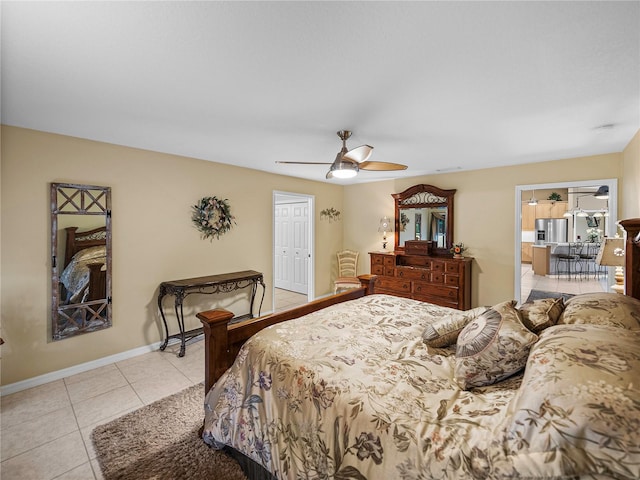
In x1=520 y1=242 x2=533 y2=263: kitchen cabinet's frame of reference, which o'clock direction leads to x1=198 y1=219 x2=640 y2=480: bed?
The bed is roughly at 12 o'clock from the kitchen cabinet.

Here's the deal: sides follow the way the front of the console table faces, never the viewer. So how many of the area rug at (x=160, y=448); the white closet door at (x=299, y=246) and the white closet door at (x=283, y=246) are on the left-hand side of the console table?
2

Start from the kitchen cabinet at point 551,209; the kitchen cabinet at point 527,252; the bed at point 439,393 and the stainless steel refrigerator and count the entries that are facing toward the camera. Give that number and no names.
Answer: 3

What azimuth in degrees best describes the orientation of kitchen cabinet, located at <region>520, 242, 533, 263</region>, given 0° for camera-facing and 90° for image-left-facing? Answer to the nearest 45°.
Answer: approximately 0°

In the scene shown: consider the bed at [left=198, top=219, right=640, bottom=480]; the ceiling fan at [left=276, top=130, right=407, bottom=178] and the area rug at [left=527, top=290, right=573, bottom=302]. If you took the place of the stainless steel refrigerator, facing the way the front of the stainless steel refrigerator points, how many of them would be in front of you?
3

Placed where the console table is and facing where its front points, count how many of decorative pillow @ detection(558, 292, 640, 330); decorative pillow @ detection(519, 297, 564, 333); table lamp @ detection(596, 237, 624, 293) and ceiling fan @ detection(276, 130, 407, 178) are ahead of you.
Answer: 4

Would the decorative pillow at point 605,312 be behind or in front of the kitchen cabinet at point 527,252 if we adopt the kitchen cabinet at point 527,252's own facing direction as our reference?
in front

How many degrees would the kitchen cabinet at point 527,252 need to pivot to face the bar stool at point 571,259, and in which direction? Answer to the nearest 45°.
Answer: approximately 45° to its left

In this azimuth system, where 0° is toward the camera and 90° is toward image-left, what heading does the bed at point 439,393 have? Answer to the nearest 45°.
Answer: approximately 135°

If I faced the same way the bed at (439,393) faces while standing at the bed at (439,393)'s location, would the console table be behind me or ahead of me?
ahead

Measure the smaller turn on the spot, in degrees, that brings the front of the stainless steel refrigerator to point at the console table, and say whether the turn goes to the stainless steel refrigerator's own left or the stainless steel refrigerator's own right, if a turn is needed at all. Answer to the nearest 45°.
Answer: approximately 45° to the stainless steel refrigerator's own right

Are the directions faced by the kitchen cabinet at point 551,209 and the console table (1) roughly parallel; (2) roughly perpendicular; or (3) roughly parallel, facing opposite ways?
roughly perpendicular
